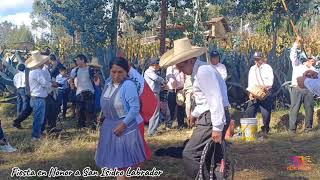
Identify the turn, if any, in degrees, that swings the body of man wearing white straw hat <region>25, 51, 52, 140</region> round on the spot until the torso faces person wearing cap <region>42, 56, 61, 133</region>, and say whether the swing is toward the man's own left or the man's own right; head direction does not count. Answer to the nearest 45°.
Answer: approximately 90° to the man's own left

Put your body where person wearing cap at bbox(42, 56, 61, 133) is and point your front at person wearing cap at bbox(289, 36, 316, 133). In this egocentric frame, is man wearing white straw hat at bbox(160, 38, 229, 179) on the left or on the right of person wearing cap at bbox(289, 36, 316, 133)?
right

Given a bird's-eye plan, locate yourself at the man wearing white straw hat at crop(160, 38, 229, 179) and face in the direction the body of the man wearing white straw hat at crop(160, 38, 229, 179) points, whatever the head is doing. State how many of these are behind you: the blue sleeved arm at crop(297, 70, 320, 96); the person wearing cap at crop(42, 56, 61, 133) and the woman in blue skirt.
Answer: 1

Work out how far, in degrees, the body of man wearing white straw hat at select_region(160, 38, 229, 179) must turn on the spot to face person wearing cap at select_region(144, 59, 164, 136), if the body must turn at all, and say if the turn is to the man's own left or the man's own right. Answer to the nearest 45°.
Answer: approximately 90° to the man's own right

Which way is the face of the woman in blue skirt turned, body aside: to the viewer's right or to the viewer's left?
to the viewer's left
